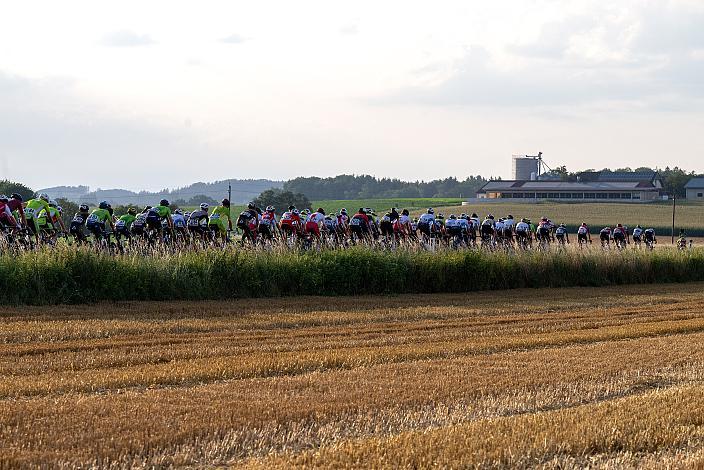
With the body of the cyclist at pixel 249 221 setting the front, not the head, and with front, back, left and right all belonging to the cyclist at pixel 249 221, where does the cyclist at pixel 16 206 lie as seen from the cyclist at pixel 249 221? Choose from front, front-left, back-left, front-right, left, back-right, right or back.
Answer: back

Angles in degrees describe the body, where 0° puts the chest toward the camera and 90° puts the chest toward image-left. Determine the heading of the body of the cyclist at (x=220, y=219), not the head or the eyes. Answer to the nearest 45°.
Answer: approximately 225°

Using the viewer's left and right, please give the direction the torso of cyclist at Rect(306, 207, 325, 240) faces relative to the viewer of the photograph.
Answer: facing away from the viewer and to the right of the viewer

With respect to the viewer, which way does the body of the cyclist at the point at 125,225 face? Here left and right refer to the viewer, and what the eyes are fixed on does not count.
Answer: facing away from the viewer and to the right of the viewer

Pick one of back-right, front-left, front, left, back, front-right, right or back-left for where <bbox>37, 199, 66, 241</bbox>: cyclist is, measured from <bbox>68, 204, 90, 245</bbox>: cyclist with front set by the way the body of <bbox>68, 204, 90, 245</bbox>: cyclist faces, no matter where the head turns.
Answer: back

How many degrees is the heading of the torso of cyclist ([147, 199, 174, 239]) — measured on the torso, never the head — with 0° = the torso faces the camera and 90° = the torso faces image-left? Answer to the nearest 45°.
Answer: approximately 225°

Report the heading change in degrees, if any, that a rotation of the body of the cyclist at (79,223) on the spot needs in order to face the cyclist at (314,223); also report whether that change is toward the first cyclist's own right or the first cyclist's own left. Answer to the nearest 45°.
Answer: approximately 45° to the first cyclist's own right

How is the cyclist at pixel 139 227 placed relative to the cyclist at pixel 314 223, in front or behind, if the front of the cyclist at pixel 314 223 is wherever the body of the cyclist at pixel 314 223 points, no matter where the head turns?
behind

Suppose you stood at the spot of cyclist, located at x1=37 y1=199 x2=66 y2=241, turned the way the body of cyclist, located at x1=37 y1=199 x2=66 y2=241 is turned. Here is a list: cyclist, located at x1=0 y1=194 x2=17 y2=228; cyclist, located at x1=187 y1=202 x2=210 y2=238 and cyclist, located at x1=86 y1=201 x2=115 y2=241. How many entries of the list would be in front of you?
2

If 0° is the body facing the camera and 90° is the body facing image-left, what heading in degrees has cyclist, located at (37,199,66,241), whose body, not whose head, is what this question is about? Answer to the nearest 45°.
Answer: approximately 225°

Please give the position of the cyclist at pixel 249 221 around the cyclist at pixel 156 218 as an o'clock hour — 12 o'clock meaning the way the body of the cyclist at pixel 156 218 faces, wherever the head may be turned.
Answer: the cyclist at pixel 249 221 is roughly at 1 o'clock from the cyclist at pixel 156 218.

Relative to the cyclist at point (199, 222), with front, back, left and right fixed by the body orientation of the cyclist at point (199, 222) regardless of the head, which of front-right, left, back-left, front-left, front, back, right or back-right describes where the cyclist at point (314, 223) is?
front-right
